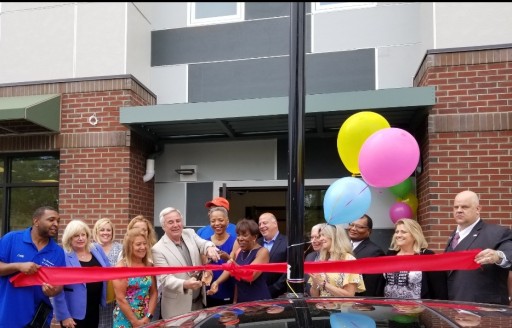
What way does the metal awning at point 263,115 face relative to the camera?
toward the camera

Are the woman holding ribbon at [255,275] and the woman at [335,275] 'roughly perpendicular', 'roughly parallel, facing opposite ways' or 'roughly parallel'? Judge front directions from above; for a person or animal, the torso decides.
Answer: roughly parallel

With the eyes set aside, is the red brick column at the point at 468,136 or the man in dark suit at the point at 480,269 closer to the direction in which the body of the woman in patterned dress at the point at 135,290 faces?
the man in dark suit

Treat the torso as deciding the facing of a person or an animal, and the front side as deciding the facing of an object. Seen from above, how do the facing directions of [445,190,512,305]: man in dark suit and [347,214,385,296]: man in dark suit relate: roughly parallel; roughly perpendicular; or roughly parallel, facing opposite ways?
roughly parallel

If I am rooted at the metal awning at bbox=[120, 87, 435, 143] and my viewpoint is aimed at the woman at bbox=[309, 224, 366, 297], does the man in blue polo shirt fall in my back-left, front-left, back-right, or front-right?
front-right

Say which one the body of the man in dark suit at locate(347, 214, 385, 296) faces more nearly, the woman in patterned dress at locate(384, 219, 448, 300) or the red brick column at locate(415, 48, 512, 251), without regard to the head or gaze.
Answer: the woman in patterned dress

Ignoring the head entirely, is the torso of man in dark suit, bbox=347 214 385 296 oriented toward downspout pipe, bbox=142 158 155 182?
no

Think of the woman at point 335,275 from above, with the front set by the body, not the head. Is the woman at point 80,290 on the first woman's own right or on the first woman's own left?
on the first woman's own right

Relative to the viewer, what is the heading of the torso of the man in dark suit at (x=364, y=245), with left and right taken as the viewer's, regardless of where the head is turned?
facing the viewer and to the left of the viewer

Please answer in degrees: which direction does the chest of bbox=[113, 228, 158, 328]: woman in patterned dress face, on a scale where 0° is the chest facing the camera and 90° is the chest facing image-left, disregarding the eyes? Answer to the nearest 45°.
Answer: approximately 315°

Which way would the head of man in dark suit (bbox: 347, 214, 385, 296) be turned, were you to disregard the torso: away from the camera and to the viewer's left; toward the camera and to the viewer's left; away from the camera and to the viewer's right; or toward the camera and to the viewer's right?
toward the camera and to the viewer's left

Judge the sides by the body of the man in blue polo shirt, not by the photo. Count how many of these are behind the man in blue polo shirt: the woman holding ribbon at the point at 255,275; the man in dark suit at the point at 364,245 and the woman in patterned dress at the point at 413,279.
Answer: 0

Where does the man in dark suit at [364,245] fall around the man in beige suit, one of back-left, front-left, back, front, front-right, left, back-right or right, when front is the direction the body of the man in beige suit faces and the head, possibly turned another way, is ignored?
front-left

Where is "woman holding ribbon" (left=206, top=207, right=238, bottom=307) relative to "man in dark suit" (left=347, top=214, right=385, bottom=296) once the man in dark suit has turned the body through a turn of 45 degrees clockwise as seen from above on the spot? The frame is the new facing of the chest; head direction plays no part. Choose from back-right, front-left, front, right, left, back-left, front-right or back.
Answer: front

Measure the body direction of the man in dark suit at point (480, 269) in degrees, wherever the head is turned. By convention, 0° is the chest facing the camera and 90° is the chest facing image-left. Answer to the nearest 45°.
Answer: approximately 45°

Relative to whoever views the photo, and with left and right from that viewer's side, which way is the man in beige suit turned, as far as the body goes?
facing the viewer and to the right of the viewer

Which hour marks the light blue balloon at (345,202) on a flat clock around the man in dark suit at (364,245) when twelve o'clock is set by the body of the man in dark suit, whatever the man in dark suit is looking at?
The light blue balloon is roughly at 11 o'clock from the man in dark suit.
